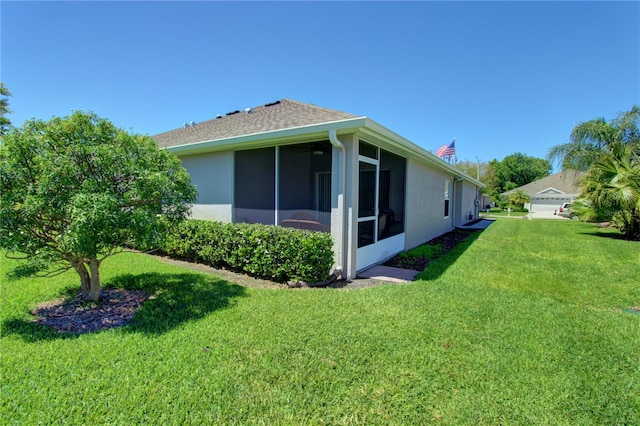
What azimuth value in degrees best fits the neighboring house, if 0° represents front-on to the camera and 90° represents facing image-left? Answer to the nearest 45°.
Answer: approximately 0°

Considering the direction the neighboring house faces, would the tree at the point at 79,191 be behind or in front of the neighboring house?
in front

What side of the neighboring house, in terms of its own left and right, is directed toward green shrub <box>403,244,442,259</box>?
front

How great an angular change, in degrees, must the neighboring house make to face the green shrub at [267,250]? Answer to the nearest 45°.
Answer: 0° — it already faces it

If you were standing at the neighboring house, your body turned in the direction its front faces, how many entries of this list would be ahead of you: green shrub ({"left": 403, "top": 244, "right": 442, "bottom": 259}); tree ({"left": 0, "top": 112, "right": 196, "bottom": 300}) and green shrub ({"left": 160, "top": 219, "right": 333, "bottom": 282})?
3
